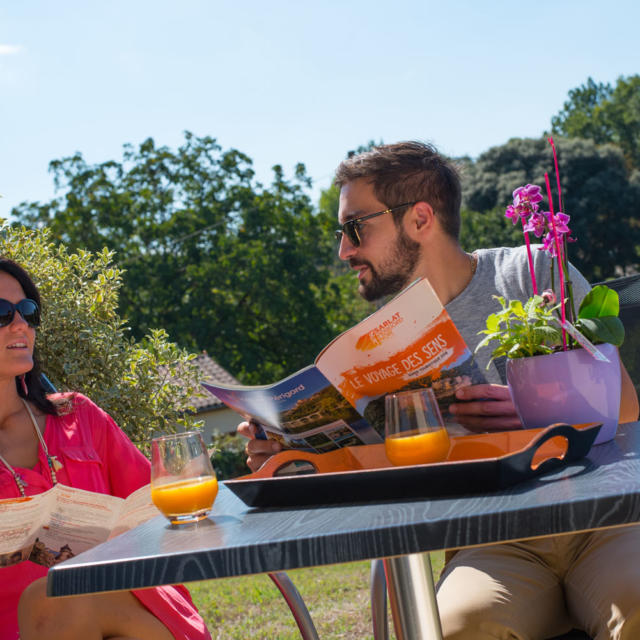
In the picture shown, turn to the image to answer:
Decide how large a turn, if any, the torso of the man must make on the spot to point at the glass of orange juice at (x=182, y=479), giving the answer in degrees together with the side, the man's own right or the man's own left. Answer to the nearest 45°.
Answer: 0° — they already face it

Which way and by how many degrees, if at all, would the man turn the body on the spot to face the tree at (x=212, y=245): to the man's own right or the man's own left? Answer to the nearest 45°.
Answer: approximately 135° to the man's own right

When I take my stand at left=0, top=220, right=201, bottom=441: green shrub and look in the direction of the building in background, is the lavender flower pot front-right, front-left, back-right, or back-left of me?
back-right

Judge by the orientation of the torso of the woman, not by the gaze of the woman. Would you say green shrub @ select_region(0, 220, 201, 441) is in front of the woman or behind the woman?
behind

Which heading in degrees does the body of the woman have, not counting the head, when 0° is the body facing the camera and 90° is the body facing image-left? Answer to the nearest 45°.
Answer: approximately 0°

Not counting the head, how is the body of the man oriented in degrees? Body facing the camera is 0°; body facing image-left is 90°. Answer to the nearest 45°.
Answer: approximately 45°
